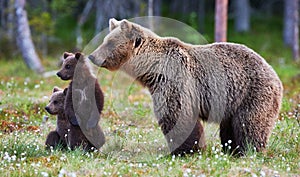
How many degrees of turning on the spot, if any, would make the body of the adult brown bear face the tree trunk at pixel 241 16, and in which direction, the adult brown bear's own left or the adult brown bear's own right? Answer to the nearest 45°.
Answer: approximately 90° to the adult brown bear's own right

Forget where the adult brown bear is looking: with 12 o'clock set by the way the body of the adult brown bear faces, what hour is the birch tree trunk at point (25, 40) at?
The birch tree trunk is roughly at 2 o'clock from the adult brown bear.

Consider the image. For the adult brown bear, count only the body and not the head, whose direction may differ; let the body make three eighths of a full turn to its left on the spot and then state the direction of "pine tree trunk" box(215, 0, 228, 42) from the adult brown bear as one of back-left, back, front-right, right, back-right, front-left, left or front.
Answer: back-left

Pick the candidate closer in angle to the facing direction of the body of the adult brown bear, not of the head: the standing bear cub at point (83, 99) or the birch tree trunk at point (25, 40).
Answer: the standing bear cub

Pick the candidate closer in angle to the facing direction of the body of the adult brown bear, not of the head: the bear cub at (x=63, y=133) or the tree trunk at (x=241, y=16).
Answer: the bear cub

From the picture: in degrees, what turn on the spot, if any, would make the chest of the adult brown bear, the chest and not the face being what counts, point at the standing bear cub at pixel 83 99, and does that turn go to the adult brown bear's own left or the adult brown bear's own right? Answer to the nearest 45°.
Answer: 0° — it already faces it

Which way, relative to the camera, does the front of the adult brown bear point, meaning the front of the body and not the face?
to the viewer's left

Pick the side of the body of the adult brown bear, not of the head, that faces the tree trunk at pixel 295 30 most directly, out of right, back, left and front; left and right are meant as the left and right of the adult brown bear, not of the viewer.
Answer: right

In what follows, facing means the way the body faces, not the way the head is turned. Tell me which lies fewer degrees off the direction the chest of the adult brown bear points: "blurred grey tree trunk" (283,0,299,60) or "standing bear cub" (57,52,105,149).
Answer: the standing bear cub

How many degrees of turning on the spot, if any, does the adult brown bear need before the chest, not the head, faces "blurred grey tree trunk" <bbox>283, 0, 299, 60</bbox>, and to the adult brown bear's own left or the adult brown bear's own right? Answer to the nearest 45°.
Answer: approximately 90° to the adult brown bear's own right
